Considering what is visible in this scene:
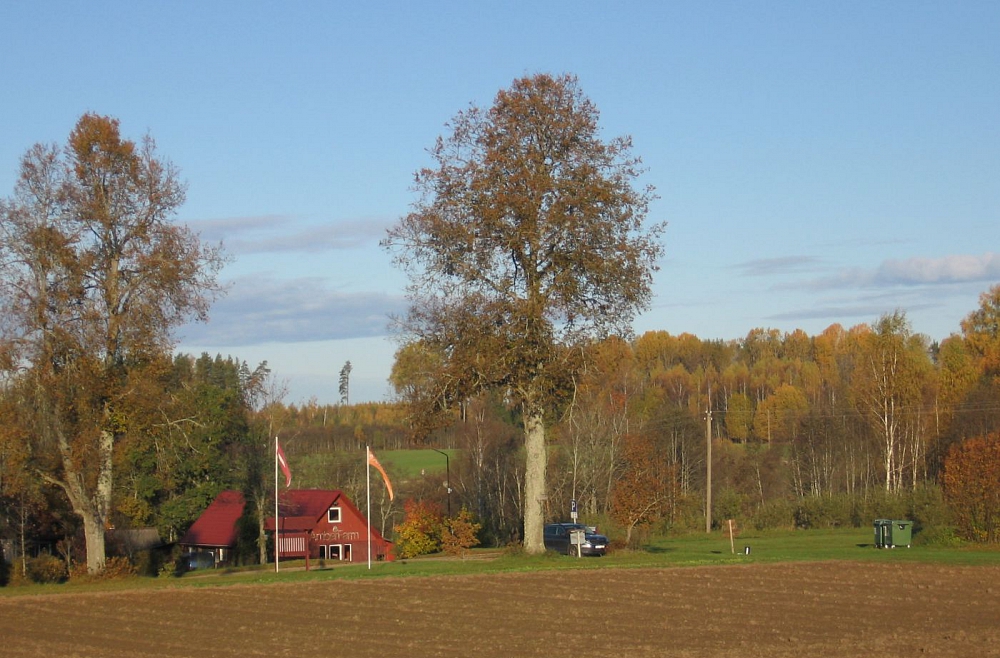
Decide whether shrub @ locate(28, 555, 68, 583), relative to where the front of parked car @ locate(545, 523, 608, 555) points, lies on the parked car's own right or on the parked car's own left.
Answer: on the parked car's own right

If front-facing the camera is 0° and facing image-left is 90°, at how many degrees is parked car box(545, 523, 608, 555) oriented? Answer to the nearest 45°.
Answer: approximately 315°

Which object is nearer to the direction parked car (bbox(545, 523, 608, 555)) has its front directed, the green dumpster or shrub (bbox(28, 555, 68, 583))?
the green dumpster

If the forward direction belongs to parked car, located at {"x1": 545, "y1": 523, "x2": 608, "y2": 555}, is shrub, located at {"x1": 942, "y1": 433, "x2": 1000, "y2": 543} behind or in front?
in front

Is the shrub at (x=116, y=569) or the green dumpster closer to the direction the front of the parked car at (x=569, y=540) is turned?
the green dumpster

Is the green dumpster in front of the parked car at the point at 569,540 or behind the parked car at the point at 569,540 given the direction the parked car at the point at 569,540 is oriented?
in front

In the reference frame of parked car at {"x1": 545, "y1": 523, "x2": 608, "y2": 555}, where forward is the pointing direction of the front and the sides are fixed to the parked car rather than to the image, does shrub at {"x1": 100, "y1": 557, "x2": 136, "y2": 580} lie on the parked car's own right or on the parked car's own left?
on the parked car's own right
